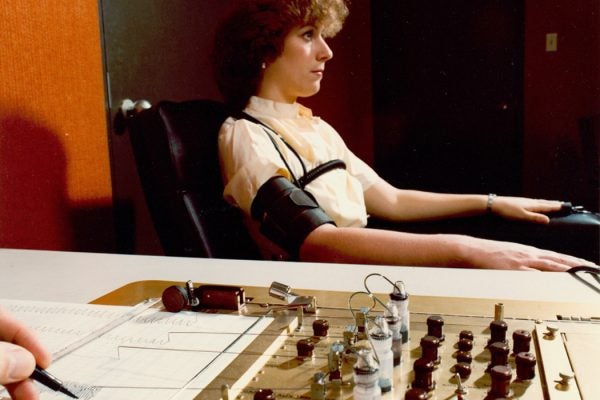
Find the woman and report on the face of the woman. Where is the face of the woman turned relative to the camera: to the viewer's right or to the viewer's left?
to the viewer's right

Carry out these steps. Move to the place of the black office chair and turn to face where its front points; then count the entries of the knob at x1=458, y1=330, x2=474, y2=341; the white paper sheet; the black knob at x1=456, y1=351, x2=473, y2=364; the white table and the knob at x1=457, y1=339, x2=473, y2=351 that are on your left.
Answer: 0

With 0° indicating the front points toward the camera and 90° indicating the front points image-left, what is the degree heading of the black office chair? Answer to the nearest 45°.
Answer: approximately 270°

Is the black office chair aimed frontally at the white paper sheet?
no

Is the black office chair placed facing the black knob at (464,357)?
no

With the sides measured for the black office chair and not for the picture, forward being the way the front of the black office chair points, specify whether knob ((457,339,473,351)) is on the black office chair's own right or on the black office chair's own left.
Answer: on the black office chair's own right

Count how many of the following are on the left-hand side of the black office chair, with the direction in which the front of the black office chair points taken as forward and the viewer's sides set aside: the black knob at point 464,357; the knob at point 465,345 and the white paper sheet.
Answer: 0

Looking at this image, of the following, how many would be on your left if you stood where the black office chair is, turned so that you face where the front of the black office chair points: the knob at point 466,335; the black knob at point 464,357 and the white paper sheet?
0

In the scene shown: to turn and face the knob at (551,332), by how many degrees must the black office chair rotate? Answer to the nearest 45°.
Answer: approximately 45° to its right
